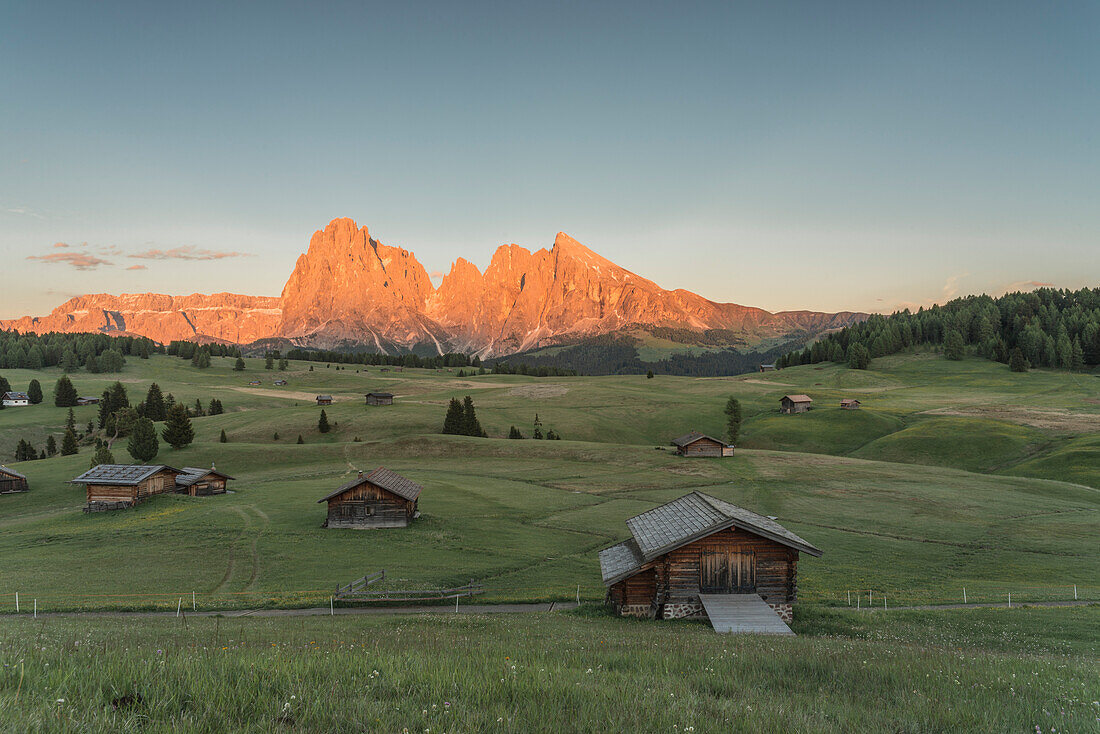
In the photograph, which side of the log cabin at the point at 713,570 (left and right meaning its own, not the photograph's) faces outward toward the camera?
front
